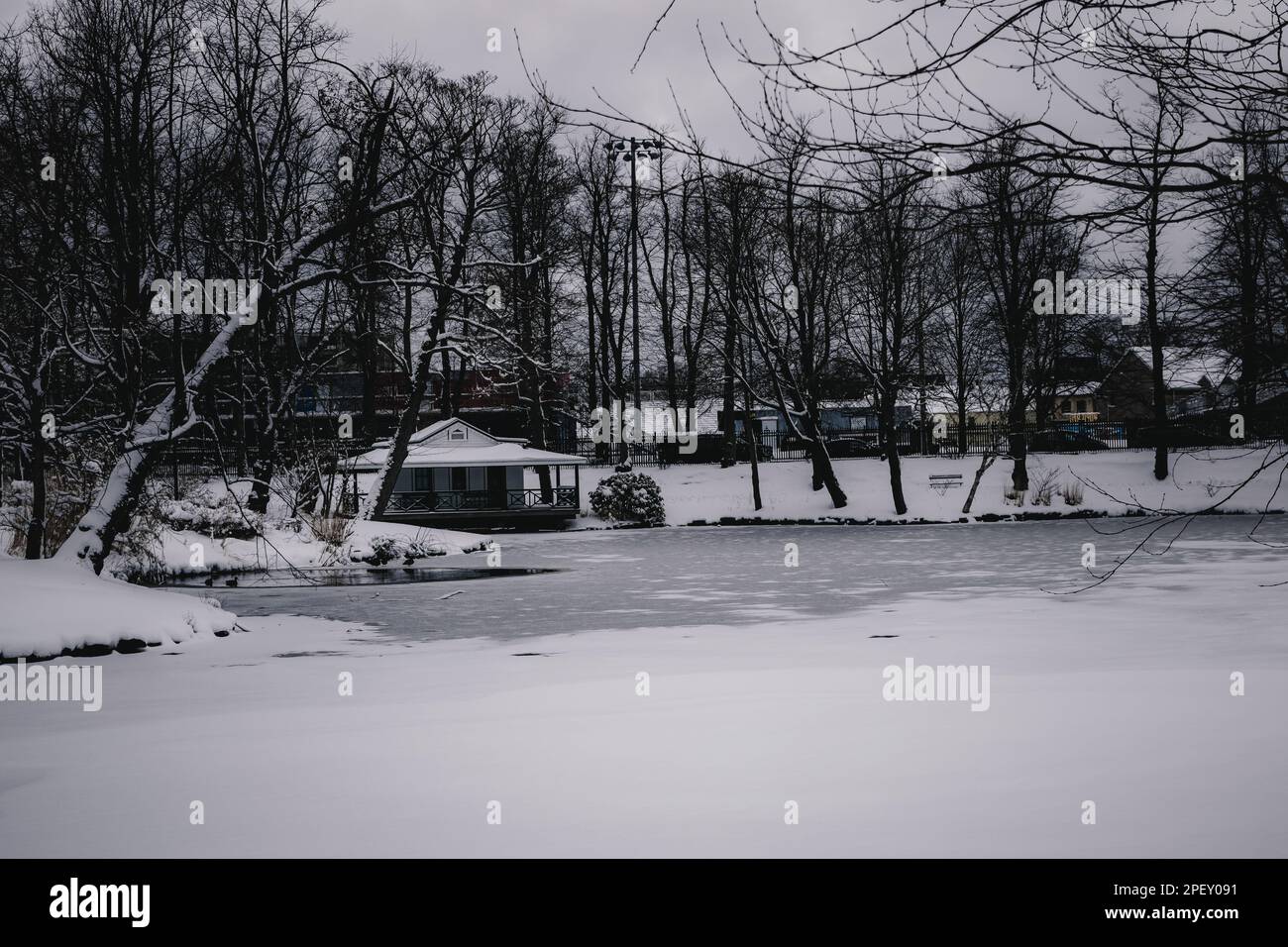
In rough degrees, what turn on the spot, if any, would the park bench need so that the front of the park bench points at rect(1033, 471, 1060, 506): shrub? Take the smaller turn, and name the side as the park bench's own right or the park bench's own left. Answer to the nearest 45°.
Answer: approximately 45° to the park bench's own left

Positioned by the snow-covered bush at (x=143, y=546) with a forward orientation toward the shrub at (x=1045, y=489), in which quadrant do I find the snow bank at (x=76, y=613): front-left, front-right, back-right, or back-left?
back-right

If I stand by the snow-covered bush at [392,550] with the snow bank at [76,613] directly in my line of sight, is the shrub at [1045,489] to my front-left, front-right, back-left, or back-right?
back-left

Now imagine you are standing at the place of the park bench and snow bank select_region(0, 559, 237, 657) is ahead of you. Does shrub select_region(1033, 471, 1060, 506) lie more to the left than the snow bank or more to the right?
left

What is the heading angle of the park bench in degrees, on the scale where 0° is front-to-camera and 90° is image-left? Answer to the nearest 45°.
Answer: approximately 0°

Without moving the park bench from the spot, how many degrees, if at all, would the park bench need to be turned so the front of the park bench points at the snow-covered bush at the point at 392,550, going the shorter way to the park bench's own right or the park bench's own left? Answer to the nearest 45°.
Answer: approximately 45° to the park bench's own right

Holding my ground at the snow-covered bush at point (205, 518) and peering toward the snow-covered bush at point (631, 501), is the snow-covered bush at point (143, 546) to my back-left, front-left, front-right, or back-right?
back-right
